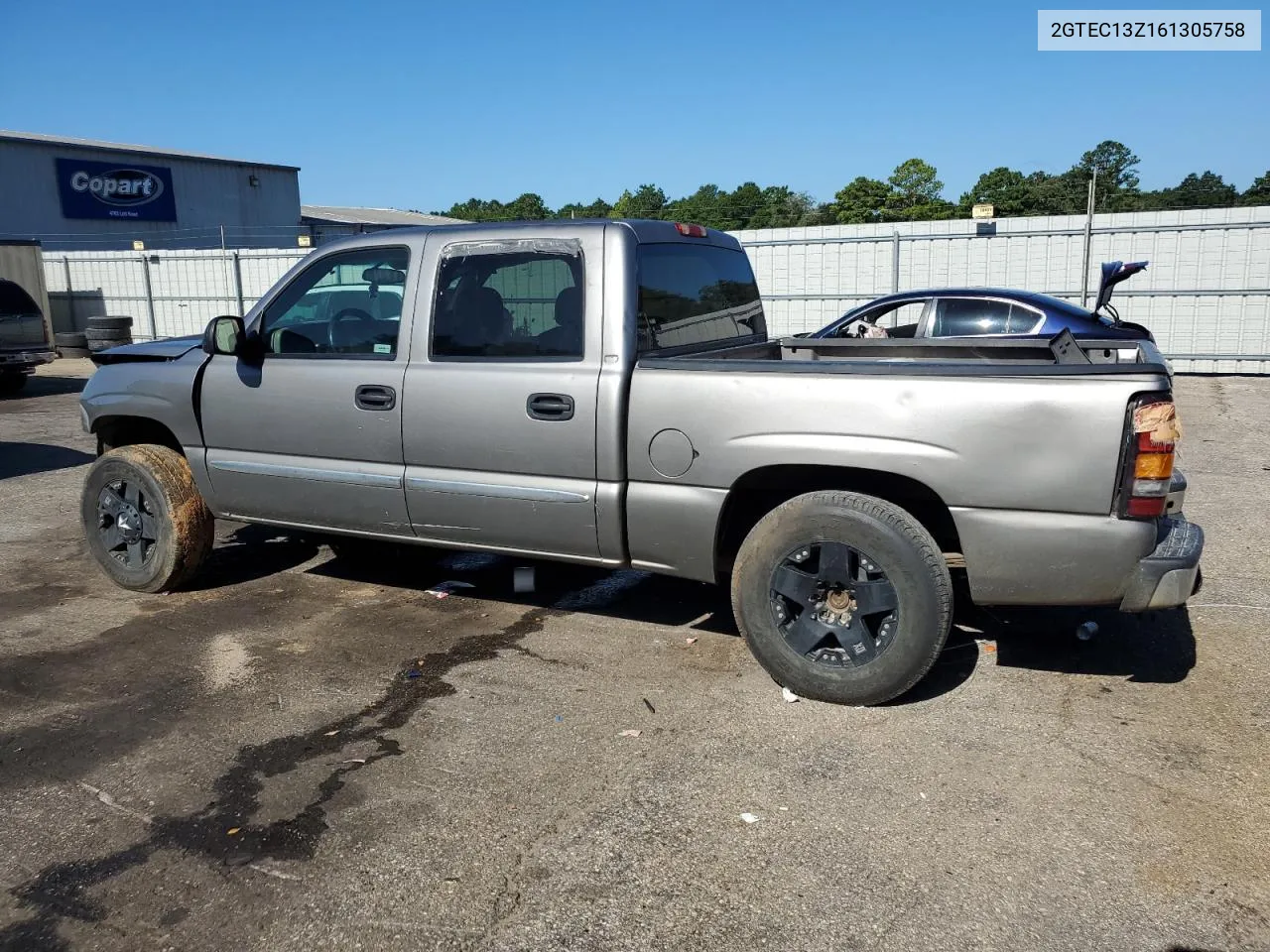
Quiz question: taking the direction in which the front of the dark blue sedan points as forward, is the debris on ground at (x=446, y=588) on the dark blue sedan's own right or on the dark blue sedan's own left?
on the dark blue sedan's own left

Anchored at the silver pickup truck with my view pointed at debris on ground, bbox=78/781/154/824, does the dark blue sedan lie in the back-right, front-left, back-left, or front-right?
back-right

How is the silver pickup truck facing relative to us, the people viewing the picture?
facing away from the viewer and to the left of the viewer

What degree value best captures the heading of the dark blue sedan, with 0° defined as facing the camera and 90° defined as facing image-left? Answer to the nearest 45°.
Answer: approximately 90°

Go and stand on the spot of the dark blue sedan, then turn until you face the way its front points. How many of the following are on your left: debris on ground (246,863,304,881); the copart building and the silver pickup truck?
2

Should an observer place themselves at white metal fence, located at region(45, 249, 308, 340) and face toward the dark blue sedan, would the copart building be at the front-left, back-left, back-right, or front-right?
back-left

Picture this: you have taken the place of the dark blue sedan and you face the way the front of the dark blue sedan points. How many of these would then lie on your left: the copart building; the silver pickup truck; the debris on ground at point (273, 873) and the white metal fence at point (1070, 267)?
2
